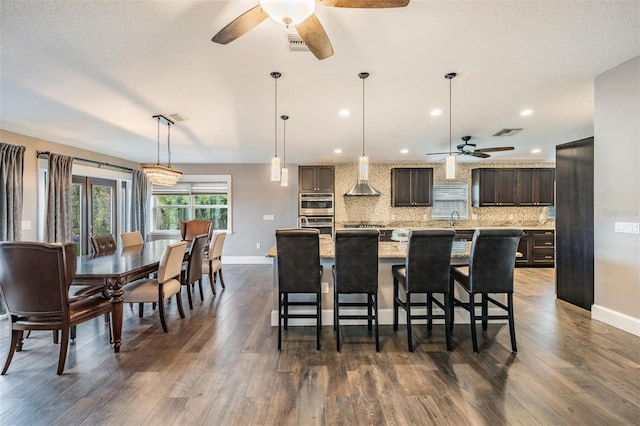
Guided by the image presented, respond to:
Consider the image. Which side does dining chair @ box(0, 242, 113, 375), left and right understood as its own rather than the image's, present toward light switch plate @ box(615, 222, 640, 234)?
right

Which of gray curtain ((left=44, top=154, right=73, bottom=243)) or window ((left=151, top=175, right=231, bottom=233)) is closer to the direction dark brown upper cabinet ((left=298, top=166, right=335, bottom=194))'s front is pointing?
the gray curtain

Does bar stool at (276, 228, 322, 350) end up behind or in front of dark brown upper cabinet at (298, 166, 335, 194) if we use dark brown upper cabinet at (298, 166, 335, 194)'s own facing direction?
in front

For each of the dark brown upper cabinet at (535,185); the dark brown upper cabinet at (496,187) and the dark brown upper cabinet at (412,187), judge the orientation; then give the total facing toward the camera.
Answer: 3

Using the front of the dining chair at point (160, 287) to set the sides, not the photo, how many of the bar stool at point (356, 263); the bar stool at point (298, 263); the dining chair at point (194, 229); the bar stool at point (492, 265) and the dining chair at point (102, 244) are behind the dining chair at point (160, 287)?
3

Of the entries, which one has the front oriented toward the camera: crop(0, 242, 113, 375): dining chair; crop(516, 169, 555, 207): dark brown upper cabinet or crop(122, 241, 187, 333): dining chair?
the dark brown upper cabinet

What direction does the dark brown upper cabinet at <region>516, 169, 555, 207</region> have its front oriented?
toward the camera

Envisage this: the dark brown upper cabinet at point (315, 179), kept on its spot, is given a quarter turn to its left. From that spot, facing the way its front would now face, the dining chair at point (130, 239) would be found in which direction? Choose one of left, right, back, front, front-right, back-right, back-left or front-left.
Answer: back-right

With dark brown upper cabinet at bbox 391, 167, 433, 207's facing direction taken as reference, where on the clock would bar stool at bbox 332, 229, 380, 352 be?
The bar stool is roughly at 12 o'clock from the dark brown upper cabinet.

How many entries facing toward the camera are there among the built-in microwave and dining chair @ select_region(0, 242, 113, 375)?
1

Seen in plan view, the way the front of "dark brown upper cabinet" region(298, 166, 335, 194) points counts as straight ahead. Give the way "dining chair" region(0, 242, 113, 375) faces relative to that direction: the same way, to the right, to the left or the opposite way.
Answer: the opposite way

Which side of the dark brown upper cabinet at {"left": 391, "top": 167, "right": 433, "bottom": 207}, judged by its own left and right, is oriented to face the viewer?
front

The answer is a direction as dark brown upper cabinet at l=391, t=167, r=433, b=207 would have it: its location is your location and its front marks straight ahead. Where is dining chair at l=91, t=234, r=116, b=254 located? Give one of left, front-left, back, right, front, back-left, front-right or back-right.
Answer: front-right
